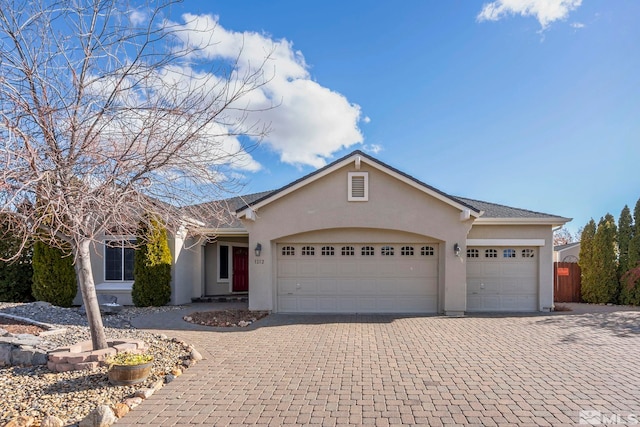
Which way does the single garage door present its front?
toward the camera

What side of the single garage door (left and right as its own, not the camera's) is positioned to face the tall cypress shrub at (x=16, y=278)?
right

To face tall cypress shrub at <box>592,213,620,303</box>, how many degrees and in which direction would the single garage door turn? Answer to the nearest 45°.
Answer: approximately 135° to its left

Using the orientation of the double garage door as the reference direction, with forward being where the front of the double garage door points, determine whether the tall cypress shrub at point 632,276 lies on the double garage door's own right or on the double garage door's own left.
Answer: on the double garage door's own left

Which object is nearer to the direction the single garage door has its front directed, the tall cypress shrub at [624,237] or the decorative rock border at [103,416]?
the decorative rock border
